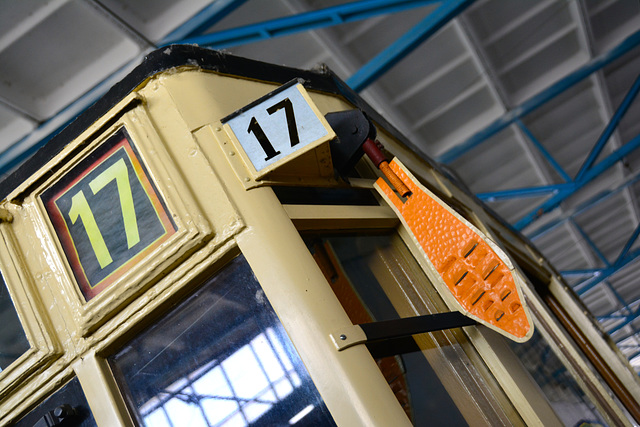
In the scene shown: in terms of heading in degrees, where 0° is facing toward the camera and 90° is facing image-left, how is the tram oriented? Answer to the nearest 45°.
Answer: approximately 45°
